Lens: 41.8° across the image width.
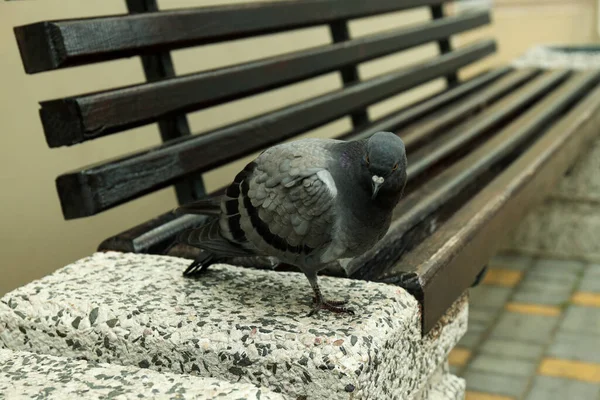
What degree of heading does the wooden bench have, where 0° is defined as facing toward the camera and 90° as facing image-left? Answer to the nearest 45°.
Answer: approximately 315°

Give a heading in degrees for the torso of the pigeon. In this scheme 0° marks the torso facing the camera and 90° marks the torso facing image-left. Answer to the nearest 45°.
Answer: approximately 315°

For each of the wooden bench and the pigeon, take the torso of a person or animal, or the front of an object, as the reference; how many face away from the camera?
0
